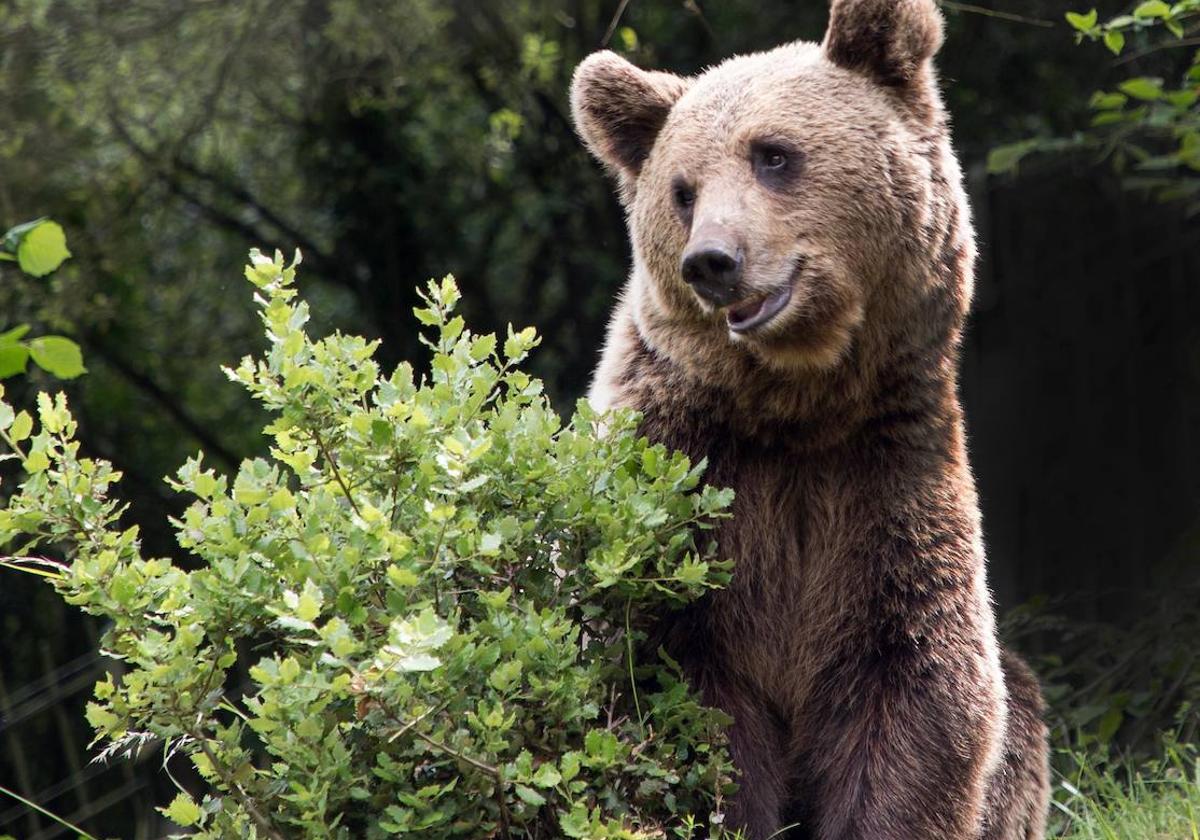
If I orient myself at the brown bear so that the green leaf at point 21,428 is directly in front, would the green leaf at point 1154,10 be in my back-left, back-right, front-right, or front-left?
back-right

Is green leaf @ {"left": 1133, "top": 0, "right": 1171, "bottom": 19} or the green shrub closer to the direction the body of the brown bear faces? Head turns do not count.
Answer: the green shrub

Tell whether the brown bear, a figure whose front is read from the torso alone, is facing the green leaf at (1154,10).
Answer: no

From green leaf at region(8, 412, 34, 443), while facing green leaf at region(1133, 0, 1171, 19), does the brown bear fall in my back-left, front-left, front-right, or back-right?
front-right

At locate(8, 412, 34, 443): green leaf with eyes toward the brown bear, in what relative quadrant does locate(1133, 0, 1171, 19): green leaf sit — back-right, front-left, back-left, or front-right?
front-left

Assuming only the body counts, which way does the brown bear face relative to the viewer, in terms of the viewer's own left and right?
facing the viewer and to the left of the viewer
